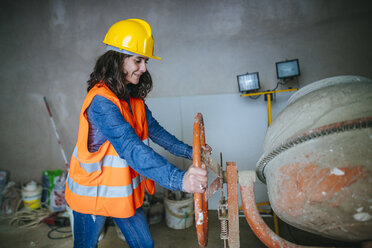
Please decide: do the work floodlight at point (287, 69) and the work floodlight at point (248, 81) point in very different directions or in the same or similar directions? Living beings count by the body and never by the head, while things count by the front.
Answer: same or similar directions

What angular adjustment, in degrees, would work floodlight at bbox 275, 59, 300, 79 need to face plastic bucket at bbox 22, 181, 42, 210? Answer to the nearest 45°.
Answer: approximately 90° to its right

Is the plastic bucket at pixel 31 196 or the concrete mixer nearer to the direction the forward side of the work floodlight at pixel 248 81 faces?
the concrete mixer

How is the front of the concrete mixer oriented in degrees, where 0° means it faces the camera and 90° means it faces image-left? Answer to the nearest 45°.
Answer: approximately 180°

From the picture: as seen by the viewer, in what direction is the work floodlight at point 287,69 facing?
toward the camera

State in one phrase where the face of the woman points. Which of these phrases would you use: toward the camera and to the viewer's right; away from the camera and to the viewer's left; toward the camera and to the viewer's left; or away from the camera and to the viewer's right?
toward the camera and to the viewer's right

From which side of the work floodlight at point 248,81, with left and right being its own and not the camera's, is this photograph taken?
front

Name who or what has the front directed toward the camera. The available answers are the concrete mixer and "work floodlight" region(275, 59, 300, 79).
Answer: the work floodlight
